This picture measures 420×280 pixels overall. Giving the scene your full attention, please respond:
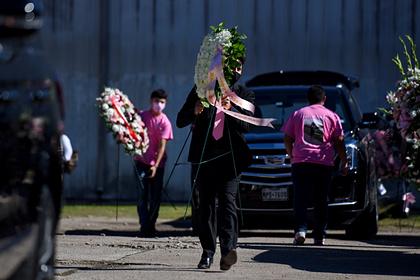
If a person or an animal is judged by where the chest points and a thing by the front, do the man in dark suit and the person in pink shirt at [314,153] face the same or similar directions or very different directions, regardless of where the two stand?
very different directions

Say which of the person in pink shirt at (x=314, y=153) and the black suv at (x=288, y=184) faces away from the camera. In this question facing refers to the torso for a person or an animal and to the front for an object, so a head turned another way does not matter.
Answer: the person in pink shirt

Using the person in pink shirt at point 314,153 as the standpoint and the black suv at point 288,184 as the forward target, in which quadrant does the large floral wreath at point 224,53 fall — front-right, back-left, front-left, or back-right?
back-left

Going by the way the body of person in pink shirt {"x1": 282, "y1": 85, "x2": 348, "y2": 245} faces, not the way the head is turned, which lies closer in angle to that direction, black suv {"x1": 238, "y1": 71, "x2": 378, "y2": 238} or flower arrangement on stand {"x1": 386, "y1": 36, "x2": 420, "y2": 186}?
the black suv

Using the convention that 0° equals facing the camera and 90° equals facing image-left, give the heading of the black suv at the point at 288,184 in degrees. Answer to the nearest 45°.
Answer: approximately 0°

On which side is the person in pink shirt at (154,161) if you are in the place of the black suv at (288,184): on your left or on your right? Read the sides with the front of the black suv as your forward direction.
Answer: on your right

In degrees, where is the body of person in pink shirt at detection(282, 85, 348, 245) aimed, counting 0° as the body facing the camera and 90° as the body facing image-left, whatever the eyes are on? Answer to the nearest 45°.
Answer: approximately 180°

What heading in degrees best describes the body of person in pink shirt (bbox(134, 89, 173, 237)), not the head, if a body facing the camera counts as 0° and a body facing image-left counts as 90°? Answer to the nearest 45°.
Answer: approximately 45°
